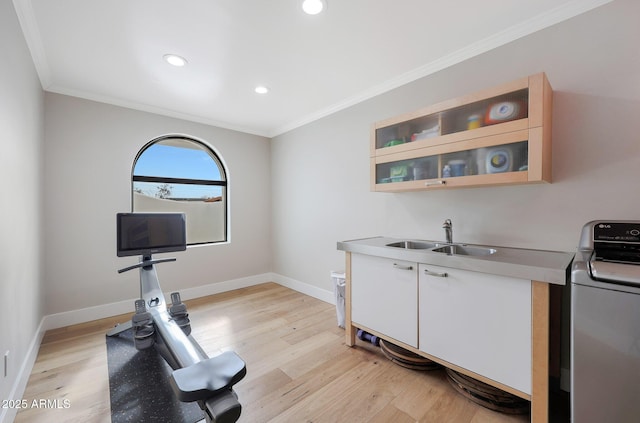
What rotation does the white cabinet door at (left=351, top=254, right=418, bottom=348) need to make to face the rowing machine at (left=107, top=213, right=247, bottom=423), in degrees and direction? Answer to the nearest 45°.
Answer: approximately 45° to its right

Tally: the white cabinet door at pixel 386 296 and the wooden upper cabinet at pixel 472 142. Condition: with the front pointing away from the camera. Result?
0

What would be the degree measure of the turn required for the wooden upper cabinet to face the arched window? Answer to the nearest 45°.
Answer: approximately 45° to its right

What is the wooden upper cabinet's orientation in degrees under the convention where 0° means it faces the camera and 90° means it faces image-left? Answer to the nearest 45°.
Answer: approximately 45°

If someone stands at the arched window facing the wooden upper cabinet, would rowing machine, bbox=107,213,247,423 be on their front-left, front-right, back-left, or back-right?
front-right

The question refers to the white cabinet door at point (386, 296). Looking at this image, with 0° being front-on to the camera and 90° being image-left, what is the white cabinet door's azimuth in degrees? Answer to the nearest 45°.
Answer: approximately 45°

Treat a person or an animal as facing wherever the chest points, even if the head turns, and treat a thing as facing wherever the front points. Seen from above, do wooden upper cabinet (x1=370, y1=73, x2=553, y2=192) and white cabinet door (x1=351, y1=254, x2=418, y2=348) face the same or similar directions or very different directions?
same or similar directions

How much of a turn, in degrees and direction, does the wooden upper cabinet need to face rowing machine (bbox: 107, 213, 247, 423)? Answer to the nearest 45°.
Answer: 0° — it already faces it
